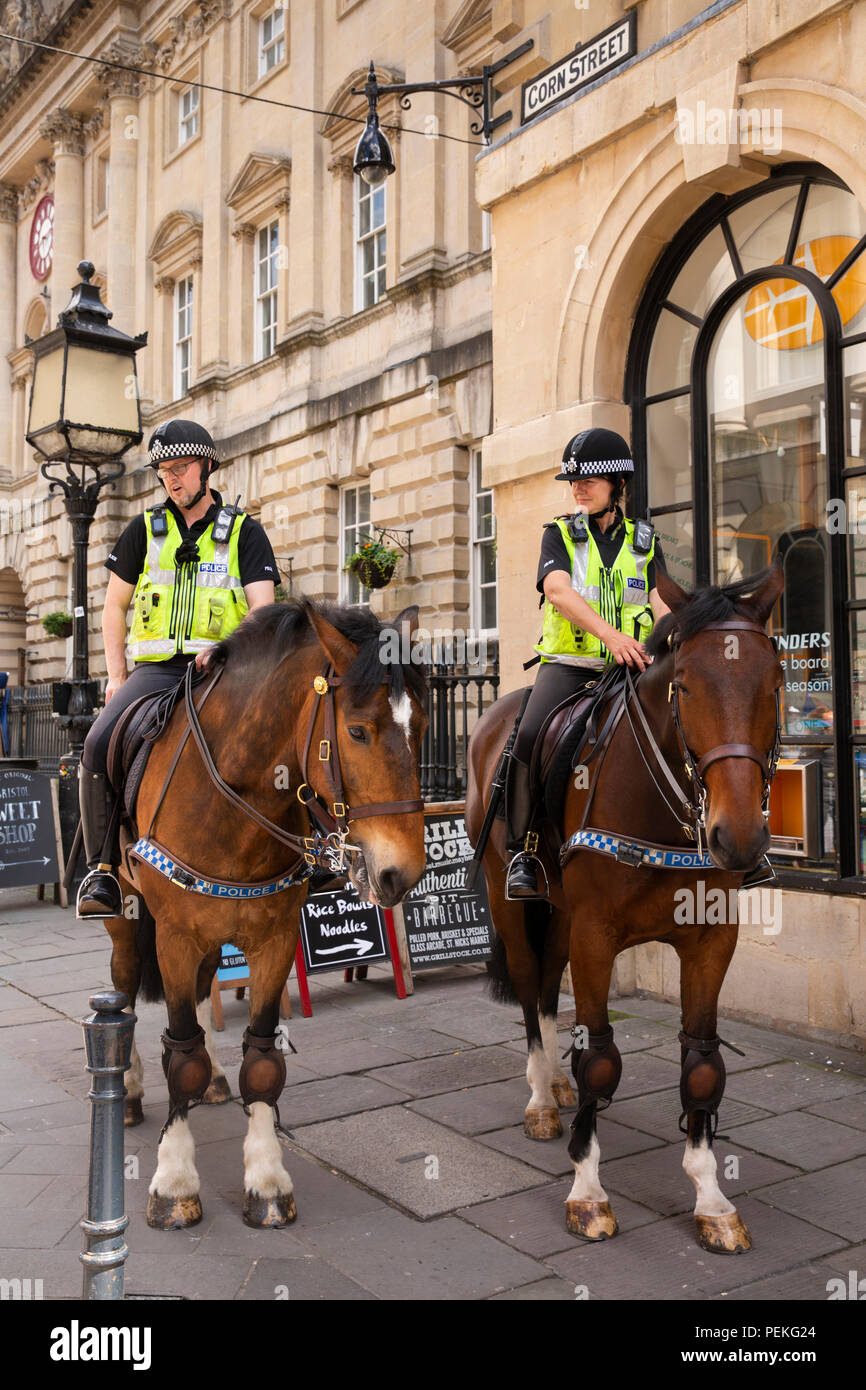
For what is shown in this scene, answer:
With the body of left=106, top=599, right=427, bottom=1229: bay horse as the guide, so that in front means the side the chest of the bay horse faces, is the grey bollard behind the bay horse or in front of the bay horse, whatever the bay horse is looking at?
in front

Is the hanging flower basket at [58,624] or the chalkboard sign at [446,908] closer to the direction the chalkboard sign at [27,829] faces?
the chalkboard sign

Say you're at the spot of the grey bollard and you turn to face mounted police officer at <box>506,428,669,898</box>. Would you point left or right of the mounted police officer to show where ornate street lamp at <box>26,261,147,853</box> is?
left

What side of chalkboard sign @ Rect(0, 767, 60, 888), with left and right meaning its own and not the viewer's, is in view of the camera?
front

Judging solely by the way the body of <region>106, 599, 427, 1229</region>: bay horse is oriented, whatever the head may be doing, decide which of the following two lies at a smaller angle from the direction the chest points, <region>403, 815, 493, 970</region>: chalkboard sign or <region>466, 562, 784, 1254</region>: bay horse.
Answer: the bay horse

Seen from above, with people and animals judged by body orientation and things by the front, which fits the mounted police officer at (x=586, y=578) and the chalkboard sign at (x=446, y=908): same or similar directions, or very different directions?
same or similar directions

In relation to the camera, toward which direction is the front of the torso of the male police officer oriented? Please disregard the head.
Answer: toward the camera

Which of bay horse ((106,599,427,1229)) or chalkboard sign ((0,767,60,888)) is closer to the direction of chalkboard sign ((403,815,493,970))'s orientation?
the bay horse

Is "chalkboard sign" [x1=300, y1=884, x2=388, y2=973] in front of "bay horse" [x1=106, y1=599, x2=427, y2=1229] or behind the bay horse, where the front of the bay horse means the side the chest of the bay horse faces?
behind

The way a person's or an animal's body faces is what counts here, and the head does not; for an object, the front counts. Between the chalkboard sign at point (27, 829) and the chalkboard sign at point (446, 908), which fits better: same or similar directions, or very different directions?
same or similar directions

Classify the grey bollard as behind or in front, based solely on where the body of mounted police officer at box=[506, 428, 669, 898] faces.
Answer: in front

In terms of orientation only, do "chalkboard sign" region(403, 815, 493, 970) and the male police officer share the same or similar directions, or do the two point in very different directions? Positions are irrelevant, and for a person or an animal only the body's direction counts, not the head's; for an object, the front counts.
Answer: same or similar directions

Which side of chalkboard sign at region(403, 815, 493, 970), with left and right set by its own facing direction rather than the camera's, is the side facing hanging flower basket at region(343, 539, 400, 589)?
back

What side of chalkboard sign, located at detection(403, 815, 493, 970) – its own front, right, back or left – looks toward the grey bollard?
front

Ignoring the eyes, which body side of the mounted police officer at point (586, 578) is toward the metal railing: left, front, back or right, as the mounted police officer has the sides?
back

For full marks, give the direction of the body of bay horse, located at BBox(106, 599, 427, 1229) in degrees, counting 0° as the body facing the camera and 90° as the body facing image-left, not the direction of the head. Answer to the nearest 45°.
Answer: approximately 0°

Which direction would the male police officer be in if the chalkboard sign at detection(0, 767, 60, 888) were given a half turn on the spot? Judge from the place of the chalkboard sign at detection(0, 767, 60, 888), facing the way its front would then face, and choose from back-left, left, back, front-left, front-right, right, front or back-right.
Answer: back

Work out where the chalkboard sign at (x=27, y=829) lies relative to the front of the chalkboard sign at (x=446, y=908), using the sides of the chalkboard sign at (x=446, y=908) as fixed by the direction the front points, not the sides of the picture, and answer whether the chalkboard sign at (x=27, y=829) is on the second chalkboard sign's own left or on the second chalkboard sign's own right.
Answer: on the second chalkboard sign's own right
